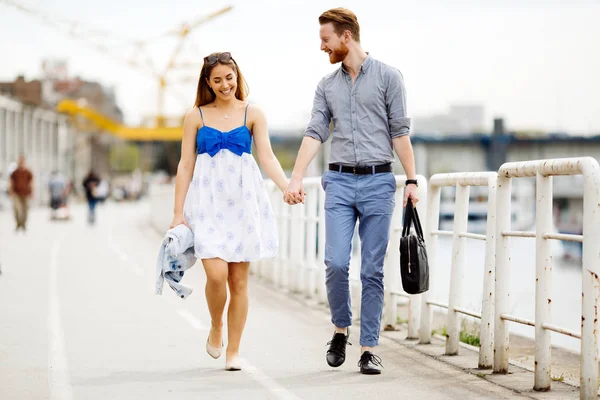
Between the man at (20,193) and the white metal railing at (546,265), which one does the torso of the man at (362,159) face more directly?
the white metal railing

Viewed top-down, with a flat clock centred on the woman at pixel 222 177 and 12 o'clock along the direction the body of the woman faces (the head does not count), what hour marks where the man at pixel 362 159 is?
The man is roughly at 9 o'clock from the woman.

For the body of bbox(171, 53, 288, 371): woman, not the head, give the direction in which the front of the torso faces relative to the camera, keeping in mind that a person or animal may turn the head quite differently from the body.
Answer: toward the camera

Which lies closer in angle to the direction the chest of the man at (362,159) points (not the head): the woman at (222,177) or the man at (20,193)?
the woman

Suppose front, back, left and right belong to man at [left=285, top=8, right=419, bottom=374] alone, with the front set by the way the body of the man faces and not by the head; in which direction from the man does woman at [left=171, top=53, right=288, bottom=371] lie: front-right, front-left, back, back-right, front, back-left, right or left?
right

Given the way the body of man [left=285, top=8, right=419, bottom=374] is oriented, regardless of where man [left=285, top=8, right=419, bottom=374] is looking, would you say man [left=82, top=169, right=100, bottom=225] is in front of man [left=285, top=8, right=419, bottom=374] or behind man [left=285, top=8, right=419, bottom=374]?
behind

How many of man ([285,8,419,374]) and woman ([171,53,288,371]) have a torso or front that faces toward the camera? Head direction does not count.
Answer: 2

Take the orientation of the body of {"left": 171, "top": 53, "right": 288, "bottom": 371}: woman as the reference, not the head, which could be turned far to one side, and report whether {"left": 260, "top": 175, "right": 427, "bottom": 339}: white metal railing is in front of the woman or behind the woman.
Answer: behind

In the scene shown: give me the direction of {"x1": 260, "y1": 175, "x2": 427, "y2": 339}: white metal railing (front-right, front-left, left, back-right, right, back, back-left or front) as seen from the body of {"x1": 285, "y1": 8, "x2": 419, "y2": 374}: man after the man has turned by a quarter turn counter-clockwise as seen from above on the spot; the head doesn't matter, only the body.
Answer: left

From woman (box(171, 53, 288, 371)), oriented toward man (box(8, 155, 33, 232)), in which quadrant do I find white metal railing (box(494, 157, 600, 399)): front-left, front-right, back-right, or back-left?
back-right
